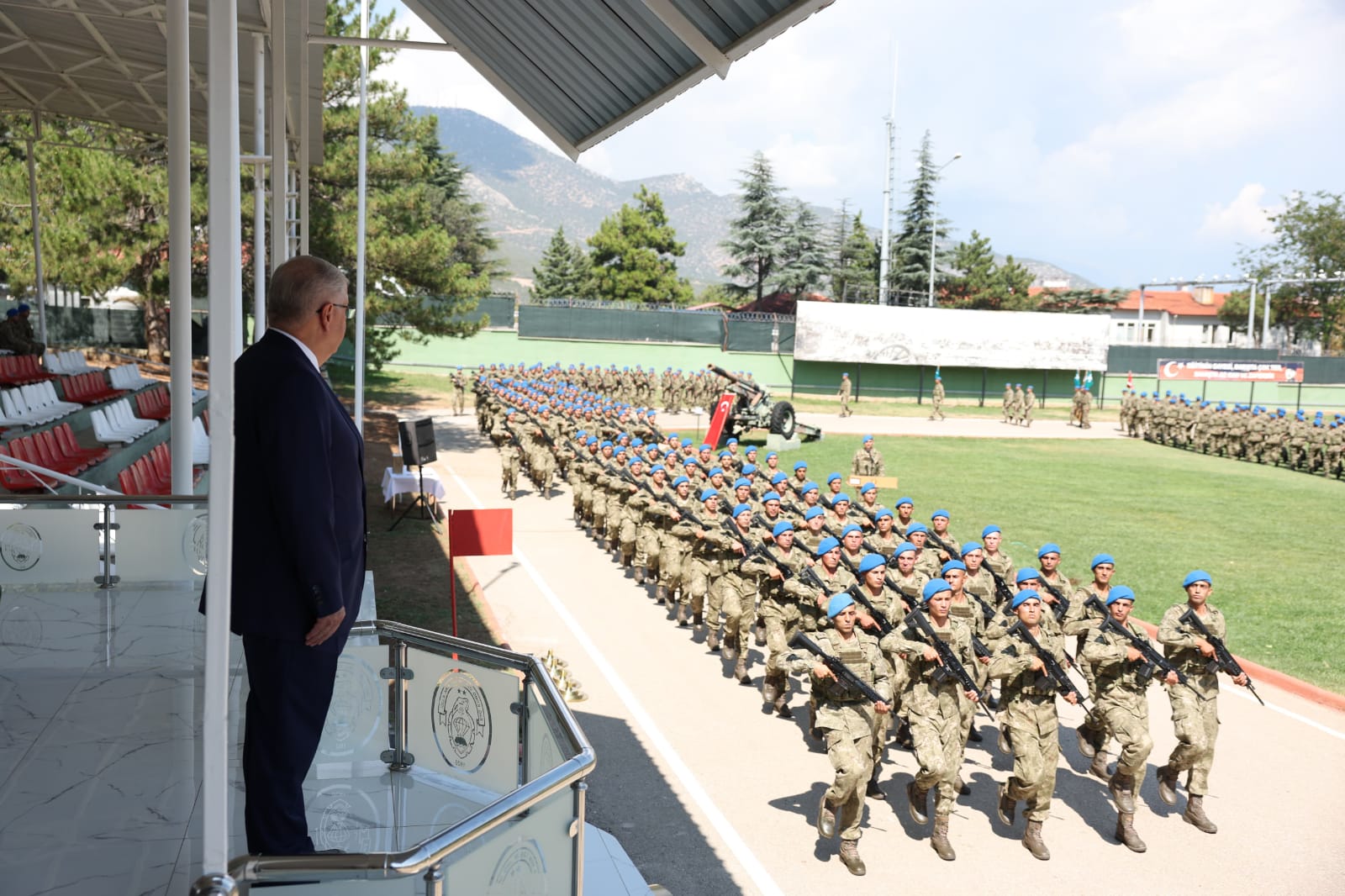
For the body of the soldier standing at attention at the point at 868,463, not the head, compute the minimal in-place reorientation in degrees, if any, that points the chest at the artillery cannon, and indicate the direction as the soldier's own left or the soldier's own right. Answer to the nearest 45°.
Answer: approximately 180°

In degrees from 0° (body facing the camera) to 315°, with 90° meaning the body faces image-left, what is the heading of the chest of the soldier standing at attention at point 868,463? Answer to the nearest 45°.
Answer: approximately 0°

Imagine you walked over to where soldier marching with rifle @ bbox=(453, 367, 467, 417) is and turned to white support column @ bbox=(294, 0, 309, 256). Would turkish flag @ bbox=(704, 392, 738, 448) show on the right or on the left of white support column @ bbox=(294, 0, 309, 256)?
left

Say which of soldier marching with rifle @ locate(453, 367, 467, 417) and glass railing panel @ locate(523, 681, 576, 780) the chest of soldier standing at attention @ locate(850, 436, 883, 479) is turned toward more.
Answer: the glass railing panel

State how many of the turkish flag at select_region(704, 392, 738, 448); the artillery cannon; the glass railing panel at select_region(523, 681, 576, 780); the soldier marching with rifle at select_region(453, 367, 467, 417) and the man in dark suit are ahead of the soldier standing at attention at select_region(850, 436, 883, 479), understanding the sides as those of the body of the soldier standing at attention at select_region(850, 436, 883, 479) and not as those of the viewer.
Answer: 2

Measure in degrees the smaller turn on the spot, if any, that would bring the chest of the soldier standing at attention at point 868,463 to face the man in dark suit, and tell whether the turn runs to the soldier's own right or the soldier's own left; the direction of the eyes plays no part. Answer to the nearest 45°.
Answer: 0° — they already face them

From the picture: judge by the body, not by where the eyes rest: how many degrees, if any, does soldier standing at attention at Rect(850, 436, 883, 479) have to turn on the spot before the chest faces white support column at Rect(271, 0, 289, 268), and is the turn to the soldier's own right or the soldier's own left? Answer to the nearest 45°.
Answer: approximately 45° to the soldier's own right

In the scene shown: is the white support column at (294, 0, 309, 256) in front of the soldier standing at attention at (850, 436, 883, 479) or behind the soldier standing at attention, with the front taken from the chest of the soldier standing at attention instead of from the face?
in front

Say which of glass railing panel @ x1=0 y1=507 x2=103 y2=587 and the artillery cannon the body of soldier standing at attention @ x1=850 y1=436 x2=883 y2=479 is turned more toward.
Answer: the glass railing panel

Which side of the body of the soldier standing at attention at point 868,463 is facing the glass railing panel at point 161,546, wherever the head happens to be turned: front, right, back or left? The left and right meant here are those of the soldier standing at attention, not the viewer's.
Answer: front

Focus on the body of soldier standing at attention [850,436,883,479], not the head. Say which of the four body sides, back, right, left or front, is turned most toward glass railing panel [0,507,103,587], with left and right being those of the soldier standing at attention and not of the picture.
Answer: front

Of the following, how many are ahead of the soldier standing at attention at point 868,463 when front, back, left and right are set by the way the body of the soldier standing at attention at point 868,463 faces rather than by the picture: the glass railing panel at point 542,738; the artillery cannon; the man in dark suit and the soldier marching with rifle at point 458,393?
2

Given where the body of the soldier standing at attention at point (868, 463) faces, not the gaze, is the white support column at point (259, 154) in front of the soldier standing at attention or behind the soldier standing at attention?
in front

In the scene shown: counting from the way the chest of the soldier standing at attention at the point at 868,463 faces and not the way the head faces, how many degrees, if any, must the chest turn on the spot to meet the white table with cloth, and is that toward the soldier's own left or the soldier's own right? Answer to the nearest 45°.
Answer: approximately 45° to the soldier's own right
